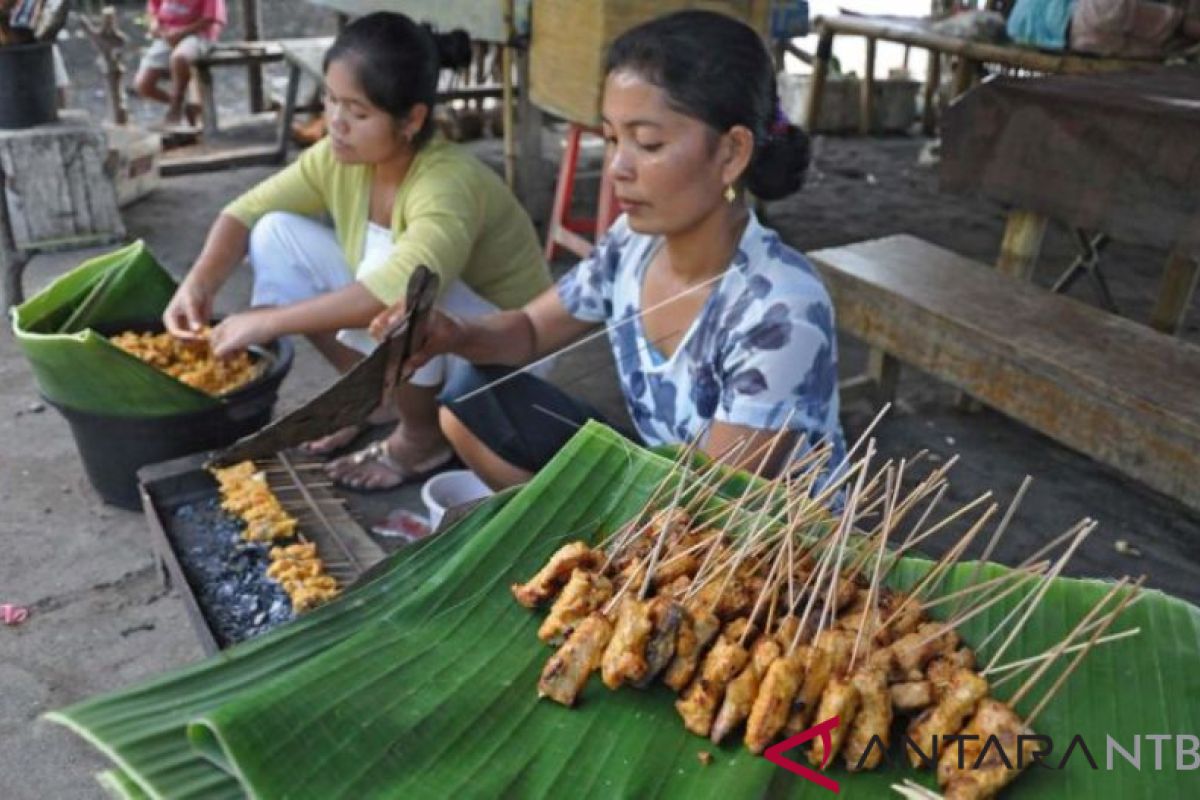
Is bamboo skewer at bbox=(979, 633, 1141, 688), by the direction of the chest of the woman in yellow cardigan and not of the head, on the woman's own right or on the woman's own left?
on the woman's own left

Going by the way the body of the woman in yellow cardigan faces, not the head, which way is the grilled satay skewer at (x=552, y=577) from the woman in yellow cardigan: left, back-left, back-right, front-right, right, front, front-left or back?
front-left

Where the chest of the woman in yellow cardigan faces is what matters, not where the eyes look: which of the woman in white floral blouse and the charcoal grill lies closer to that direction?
the charcoal grill

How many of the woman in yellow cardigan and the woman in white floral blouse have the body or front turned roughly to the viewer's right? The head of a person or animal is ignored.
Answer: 0

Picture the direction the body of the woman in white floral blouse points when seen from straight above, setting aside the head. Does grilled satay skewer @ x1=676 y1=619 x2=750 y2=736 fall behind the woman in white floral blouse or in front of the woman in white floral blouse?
in front

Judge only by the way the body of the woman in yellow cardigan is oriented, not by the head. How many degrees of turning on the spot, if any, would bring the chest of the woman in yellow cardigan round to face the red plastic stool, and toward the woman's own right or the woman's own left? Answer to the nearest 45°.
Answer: approximately 180°

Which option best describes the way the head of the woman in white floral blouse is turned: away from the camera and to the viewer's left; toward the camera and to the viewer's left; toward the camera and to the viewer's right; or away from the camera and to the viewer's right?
toward the camera and to the viewer's left

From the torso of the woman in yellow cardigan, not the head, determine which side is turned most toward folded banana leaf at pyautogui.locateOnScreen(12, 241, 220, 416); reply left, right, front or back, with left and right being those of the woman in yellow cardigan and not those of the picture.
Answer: front

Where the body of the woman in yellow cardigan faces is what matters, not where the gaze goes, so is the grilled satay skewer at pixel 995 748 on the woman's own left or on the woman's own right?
on the woman's own left

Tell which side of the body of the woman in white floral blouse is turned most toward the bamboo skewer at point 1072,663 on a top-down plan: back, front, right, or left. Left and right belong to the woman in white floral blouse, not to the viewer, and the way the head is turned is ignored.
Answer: left

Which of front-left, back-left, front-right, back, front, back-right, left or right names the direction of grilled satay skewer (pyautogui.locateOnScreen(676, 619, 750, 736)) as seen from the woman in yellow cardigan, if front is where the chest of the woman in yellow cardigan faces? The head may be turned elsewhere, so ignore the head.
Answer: front-left

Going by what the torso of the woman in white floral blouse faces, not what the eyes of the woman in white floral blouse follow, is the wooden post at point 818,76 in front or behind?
behind

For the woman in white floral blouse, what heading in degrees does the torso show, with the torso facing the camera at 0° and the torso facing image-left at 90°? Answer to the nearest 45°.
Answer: approximately 45°

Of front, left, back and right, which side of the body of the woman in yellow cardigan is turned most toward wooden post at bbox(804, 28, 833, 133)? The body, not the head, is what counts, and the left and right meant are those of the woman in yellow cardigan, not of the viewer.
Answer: back
